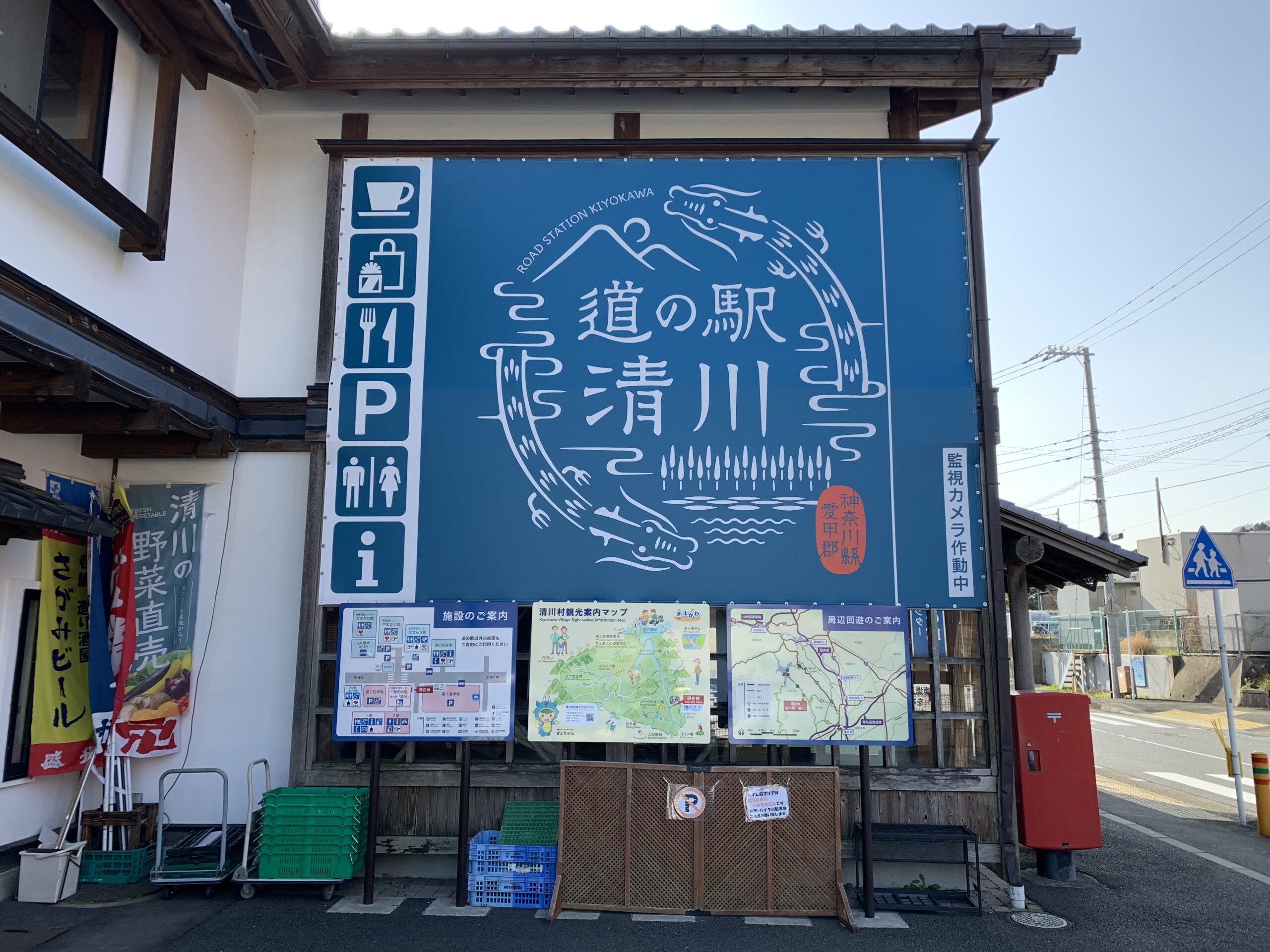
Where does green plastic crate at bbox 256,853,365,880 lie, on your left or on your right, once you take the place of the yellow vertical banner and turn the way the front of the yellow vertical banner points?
on your left

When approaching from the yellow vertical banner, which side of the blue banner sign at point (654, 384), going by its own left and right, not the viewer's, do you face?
right

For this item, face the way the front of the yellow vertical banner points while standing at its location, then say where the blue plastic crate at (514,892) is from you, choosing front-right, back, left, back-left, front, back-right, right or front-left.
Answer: front-left

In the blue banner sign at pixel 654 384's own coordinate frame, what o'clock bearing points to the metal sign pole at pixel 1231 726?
The metal sign pole is roughly at 8 o'clock from the blue banner sign.

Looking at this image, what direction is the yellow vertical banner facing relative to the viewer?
toward the camera

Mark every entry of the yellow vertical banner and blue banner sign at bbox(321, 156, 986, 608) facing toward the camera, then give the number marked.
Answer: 2

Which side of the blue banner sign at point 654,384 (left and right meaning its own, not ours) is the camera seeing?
front

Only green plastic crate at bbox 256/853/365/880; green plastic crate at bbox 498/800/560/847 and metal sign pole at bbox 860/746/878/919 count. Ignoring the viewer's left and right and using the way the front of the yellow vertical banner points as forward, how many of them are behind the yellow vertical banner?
0

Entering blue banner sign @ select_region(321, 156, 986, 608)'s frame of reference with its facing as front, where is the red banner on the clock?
The red banner is roughly at 3 o'clock from the blue banner sign.

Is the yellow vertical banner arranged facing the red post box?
no

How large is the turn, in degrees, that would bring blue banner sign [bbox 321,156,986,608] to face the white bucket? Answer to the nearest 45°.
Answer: approximately 90° to its right

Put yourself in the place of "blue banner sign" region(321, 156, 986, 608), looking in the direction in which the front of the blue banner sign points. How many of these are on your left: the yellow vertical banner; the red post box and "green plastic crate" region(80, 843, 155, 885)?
1
